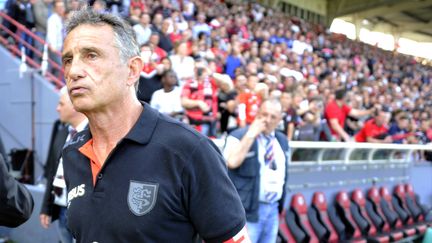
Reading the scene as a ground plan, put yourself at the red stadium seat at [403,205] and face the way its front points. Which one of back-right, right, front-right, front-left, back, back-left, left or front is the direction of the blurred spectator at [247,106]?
right

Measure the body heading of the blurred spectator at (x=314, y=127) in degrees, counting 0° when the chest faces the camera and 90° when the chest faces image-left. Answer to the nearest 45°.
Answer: approximately 0°

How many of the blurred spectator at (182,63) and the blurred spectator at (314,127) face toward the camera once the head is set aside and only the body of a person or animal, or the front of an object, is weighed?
2

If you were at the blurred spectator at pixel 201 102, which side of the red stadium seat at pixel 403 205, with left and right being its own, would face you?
right

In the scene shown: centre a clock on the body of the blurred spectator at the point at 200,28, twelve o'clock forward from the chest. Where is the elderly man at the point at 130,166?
The elderly man is roughly at 12 o'clock from the blurred spectator.

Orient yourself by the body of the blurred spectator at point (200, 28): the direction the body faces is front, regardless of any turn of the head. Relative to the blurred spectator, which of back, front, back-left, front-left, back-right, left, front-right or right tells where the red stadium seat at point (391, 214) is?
front-left

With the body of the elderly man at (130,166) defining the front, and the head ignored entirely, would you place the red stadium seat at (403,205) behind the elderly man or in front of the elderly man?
behind
